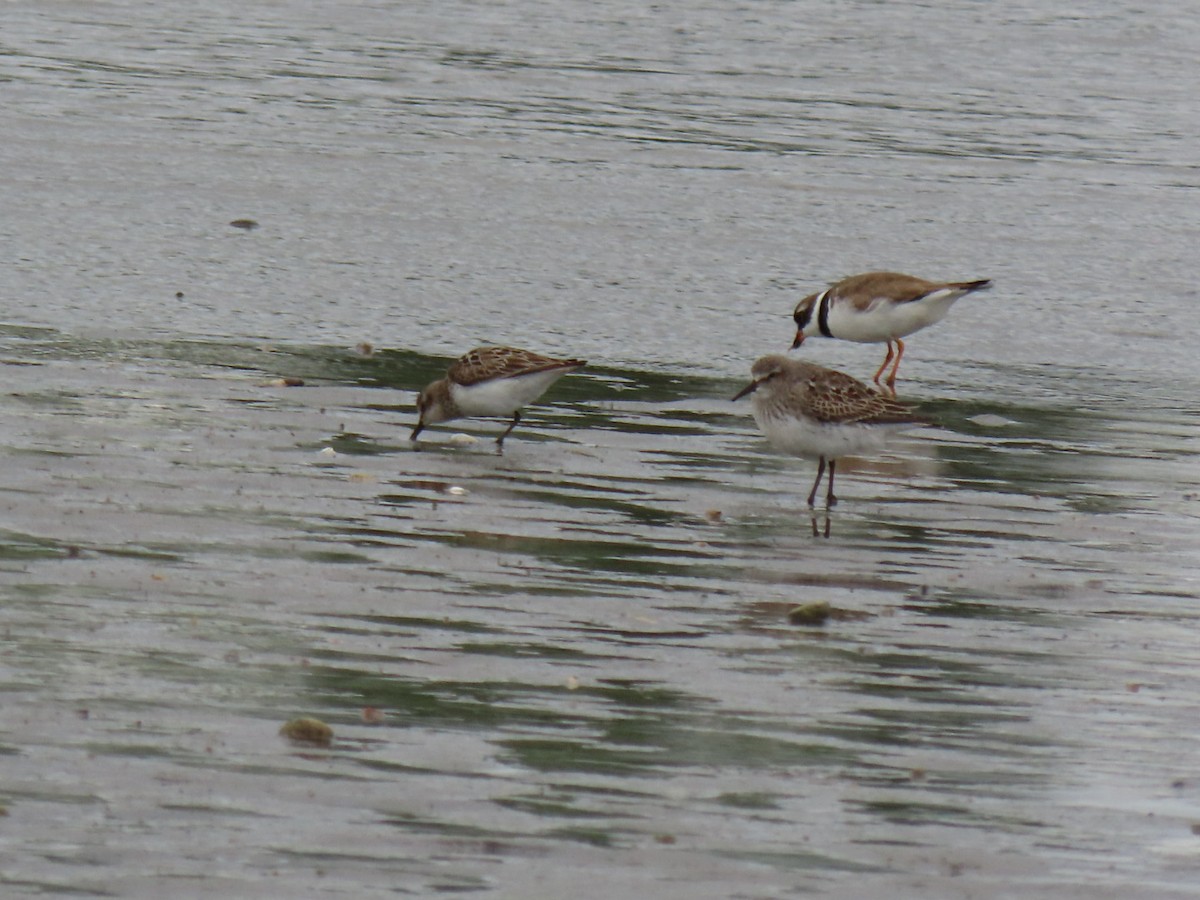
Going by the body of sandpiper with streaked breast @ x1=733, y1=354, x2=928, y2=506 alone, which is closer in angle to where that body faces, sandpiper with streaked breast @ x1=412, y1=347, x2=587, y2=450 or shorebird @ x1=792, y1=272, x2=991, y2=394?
the sandpiper with streaked breast

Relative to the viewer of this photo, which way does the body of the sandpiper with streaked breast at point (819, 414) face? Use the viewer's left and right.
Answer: facing to the left of the viewer

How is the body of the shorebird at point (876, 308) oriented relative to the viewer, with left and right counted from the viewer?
facing to the left of the viewer

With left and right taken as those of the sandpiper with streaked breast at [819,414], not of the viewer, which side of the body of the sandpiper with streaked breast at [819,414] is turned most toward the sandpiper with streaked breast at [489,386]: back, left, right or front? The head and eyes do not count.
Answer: front

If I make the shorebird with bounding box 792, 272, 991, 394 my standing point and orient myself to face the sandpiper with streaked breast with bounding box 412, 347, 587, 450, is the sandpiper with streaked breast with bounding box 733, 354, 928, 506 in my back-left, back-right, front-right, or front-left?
front-left

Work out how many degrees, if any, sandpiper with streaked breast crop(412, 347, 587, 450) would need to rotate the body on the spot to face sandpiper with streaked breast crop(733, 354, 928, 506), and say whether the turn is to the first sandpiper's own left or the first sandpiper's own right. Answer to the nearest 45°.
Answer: approximately 135° to the first sandpiper's own left

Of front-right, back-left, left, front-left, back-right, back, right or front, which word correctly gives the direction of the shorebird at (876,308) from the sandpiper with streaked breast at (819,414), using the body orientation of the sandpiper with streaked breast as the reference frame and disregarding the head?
right

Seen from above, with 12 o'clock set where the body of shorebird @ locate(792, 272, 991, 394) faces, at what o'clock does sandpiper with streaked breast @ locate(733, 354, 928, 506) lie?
The sandpiper with streaked breast is roughly at 9 o'clock from the shorebird.

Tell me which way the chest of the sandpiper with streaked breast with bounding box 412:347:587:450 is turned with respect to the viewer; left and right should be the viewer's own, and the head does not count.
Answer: facing to the left of the viewer
